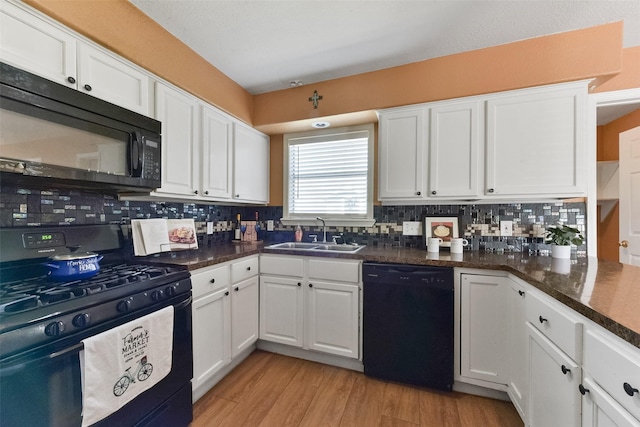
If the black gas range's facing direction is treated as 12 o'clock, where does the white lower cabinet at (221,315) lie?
The white lower cabinet is roughly at 10 o'clock from the black gas range.

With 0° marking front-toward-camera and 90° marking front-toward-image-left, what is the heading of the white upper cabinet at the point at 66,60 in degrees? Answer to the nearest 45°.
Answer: approximately 315°

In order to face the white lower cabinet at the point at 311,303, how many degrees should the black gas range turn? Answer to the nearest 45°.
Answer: approximately 45° to its left

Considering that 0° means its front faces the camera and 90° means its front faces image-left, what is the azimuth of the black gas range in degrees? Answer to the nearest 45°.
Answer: approximately 315°

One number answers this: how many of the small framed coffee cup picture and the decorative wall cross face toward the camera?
2
